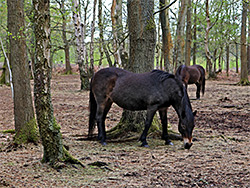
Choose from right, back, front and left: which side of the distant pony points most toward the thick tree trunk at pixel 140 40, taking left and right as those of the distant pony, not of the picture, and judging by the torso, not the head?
left

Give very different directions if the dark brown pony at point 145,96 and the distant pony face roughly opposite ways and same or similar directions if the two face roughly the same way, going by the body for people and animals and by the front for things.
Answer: very different directions

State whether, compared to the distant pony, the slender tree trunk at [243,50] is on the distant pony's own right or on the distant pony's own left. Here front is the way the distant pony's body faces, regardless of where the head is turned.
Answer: on the distant pony's own right

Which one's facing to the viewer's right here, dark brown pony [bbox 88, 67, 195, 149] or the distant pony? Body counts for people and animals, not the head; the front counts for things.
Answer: the dark brown pony

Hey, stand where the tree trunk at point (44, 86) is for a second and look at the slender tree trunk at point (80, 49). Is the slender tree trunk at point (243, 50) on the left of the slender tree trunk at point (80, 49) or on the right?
right

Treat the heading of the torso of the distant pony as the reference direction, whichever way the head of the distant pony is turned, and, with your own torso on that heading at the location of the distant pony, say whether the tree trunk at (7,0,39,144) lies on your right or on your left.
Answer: on your left

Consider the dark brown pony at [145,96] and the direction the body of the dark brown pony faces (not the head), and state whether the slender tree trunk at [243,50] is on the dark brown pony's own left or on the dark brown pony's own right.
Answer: on the dark brown pony's own left

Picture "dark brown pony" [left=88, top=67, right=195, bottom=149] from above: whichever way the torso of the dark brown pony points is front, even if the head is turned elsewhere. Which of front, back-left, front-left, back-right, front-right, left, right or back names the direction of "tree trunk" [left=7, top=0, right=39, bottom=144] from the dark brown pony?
back

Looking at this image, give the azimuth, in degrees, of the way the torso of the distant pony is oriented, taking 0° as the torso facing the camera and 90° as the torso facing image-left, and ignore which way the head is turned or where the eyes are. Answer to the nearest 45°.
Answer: approximately 90°

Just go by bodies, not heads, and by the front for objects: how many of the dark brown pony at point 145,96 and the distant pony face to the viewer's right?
1

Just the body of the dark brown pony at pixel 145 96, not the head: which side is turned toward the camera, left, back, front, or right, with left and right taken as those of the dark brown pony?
right

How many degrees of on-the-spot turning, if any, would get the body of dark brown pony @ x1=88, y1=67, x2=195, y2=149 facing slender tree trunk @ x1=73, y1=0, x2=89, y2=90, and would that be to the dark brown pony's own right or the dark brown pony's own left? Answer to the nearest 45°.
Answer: approximately 90° to the dark brown pony's own left

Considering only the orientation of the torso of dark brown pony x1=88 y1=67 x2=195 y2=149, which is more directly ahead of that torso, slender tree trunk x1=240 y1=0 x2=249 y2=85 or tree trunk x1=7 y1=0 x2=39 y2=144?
the slender tree trunk

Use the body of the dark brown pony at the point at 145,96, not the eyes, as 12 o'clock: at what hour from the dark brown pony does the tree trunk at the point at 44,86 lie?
The tree trunk is roughly at 4 o'clock from the dark brown pony.

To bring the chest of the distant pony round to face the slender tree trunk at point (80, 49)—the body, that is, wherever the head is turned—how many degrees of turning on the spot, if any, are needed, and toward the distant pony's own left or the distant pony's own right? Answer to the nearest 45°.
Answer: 0° — it already faces it

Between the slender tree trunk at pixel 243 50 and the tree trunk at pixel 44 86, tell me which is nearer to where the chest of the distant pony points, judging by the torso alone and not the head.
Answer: the tree trunk
